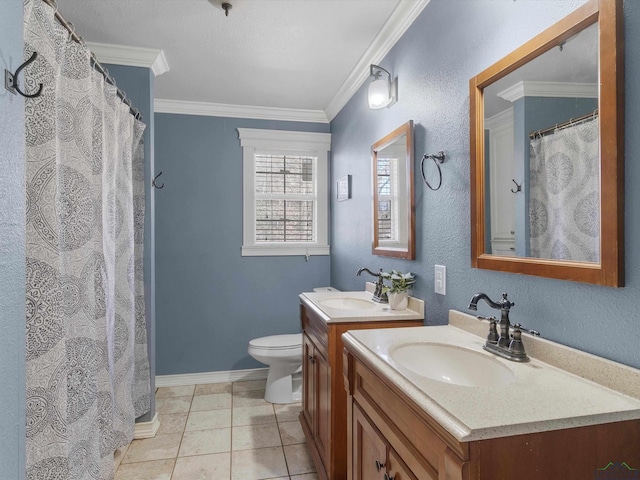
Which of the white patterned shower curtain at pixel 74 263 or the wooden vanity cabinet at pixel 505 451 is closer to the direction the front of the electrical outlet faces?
the white patterned shower curtain

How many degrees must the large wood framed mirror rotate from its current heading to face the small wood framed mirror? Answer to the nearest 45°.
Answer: approximately 90° to its right

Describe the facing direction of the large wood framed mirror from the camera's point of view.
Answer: facing the viewer and to the left of the viewer

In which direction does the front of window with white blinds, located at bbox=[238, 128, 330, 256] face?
toward the camera

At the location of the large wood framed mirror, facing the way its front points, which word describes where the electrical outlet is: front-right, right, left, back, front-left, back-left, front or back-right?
right

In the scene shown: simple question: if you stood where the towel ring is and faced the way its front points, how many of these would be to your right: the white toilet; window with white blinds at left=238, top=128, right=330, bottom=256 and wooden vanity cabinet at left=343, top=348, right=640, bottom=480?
2

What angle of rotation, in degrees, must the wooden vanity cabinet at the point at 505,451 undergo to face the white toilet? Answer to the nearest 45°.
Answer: approximately 90° to its right

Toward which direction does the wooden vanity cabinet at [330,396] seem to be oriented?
to the viewer's left

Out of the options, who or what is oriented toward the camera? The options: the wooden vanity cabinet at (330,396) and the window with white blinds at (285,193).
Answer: the window with white blinds
